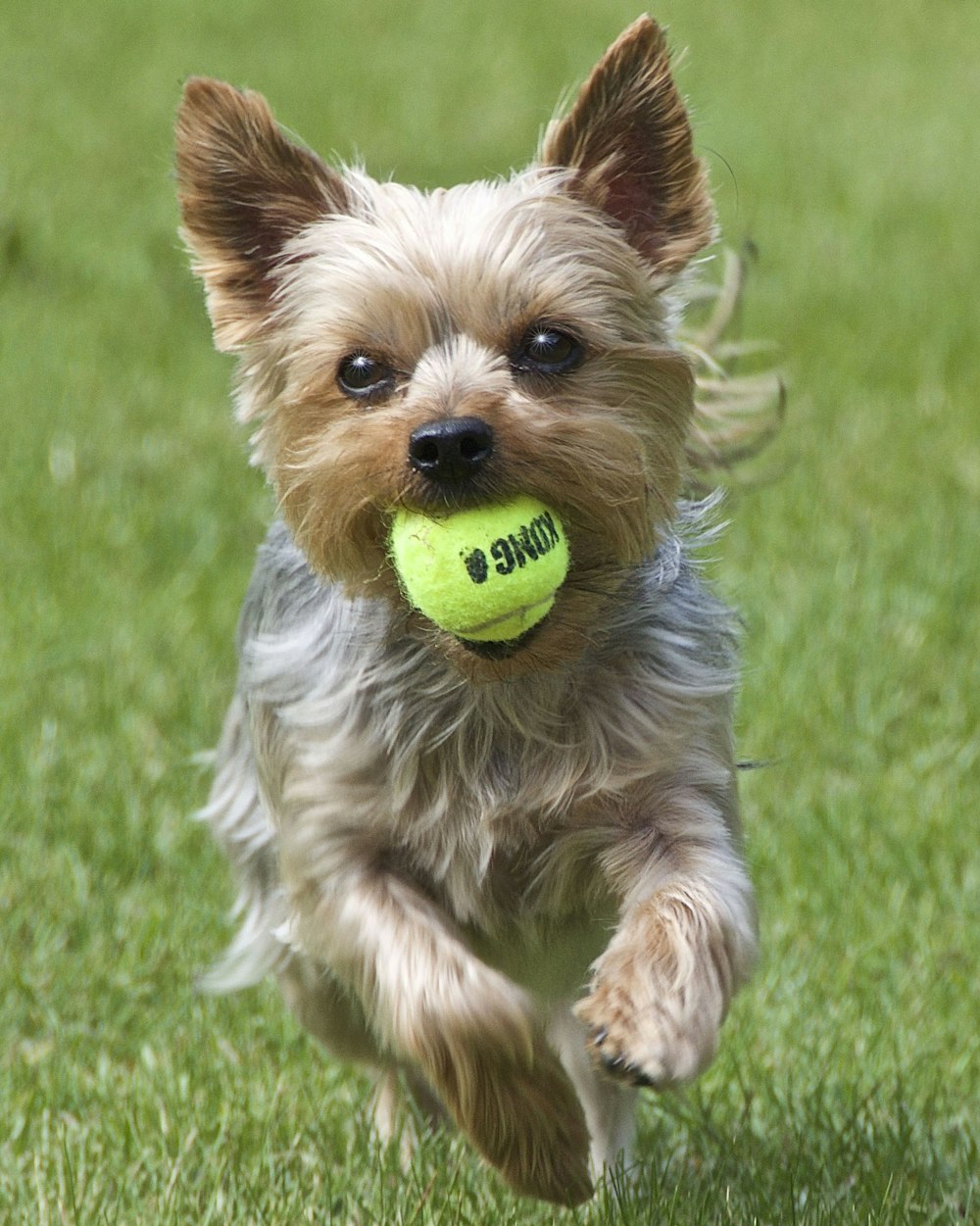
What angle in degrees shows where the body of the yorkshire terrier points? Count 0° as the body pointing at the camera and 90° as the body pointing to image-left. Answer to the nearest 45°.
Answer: approximately 0°
